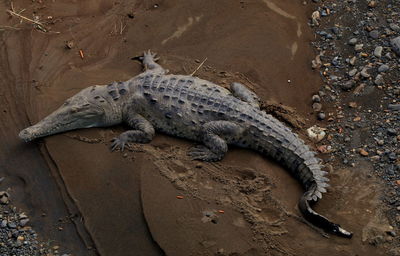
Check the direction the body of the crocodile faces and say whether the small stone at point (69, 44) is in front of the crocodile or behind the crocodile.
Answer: in front

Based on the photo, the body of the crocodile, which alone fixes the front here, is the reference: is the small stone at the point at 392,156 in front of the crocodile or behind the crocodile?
behind

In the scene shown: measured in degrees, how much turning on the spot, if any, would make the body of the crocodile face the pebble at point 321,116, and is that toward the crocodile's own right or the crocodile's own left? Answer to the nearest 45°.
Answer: approximately 180°

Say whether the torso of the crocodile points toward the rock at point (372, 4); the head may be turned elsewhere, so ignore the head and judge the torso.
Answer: no

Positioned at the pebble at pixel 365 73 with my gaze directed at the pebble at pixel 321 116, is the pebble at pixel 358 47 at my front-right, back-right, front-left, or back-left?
back-right

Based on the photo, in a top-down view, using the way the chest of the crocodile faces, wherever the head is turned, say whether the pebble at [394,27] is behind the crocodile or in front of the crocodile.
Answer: behind

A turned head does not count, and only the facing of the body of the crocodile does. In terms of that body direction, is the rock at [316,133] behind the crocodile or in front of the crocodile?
behind

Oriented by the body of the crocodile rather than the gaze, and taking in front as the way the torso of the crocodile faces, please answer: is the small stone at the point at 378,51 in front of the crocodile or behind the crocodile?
behind

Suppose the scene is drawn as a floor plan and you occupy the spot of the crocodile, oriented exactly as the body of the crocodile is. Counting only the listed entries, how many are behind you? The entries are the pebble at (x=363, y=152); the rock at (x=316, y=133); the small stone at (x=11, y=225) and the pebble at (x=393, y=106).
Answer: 3

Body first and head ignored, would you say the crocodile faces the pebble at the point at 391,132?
no

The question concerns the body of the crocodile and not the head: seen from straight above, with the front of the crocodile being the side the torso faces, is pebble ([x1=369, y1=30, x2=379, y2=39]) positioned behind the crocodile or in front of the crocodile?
behind

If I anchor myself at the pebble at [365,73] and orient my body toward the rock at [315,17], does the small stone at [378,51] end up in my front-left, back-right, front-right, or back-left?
front-right

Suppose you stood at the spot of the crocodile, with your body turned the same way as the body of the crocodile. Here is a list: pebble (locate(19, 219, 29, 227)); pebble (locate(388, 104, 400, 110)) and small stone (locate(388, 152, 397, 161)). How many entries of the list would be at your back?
2

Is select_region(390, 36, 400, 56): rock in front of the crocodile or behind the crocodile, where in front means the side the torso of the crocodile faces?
behind

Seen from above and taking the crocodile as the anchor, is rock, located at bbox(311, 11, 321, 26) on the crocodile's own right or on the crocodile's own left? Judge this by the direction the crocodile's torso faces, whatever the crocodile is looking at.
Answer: on the crocodile's own right

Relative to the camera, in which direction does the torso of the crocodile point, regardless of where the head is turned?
to the viewer's left

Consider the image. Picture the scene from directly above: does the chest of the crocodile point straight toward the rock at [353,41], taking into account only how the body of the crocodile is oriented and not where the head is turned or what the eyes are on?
no

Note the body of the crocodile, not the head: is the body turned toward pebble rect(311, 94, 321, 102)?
no

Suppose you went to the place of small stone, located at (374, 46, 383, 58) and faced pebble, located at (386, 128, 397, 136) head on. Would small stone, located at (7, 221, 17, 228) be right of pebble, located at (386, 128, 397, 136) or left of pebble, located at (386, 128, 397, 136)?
right

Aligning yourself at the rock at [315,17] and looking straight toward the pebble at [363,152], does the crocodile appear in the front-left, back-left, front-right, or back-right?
front-right

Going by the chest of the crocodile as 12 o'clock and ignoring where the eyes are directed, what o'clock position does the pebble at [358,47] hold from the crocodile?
The pebble is roughly at 5 o'clock from the crocodile.

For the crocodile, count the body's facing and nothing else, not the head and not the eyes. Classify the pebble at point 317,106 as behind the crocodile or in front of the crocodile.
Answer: behind
